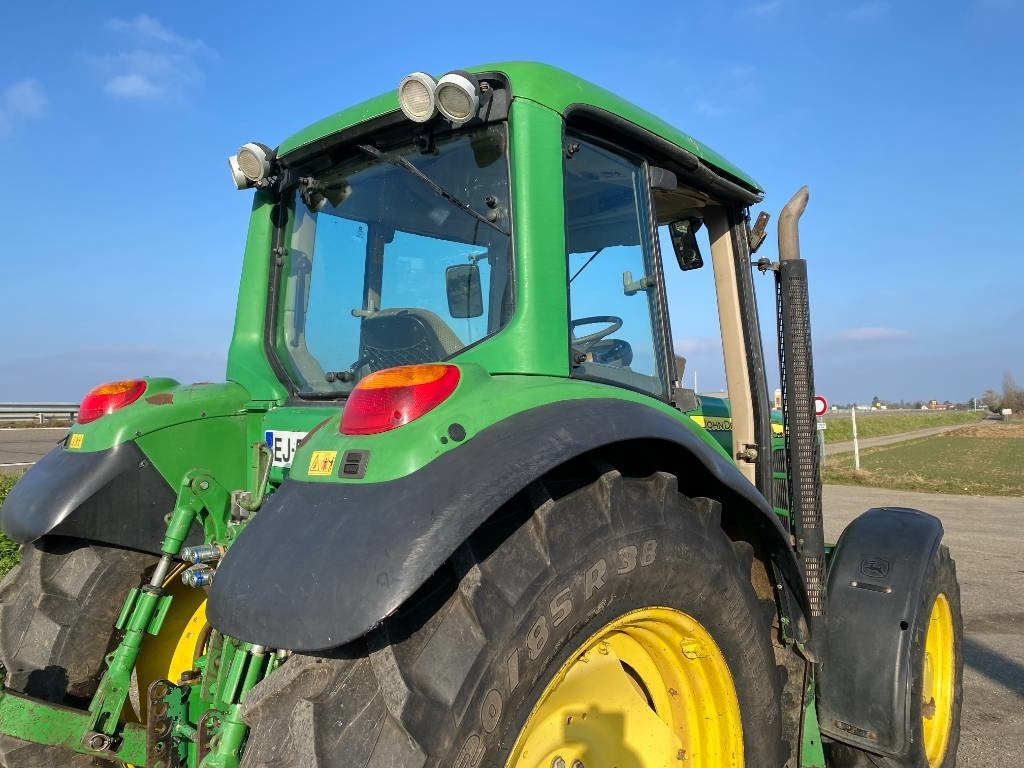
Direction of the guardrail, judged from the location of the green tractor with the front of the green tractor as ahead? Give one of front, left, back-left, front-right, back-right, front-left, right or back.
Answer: left

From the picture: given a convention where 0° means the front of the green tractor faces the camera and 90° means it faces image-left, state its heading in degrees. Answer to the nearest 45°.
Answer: approximately 225°
